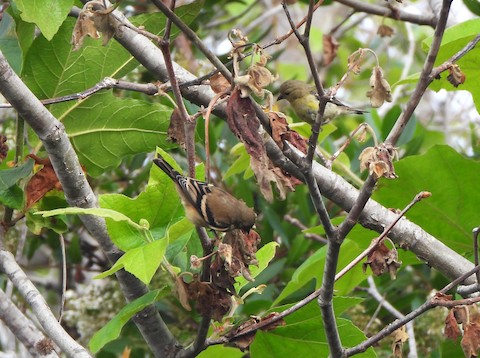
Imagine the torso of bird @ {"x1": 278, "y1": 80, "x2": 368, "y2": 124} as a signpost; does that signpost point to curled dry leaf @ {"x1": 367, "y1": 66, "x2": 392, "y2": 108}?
no

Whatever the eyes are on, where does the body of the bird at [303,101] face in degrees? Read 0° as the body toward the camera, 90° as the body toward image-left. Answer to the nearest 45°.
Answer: approximately 90°

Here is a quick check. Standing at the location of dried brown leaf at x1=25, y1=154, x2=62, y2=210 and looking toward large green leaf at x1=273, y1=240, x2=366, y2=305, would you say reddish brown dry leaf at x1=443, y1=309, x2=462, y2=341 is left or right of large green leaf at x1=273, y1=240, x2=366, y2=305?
right

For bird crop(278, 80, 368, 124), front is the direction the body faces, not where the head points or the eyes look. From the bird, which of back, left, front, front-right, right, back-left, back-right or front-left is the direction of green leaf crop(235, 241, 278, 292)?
left
